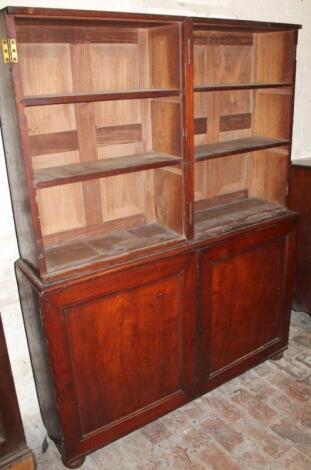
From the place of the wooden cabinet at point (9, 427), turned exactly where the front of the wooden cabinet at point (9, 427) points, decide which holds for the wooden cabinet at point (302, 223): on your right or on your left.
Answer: on your left

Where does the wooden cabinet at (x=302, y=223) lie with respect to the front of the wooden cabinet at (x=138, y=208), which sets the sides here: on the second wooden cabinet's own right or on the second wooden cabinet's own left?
on the second wooden cabinet's own left

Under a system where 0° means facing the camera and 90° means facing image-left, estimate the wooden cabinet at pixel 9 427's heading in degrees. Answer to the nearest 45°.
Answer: approximately 315°
